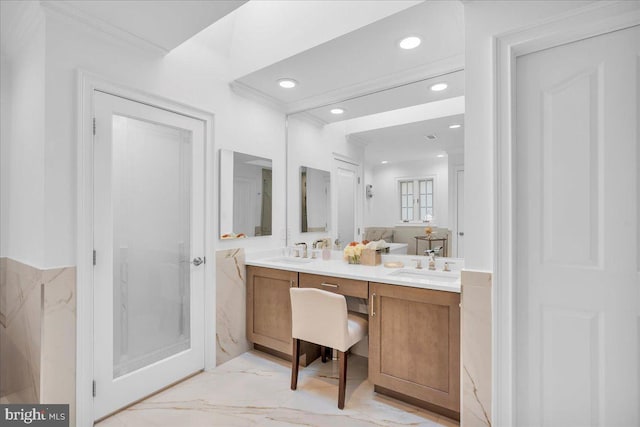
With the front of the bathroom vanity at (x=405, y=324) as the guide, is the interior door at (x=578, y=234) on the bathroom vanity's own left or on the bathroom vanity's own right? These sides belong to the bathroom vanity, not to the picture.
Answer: on the bathroom vanity's own left

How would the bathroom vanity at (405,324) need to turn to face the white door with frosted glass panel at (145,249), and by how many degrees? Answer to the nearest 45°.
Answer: approximately 45° to its right

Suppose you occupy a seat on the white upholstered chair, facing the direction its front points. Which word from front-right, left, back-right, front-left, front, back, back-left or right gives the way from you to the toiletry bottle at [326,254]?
front-left

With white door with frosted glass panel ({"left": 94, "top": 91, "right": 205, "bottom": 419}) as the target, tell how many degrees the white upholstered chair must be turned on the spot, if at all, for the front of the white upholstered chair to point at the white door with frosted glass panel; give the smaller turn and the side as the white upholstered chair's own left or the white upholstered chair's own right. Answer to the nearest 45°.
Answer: approximately 135° to the white upholstered chair's own left

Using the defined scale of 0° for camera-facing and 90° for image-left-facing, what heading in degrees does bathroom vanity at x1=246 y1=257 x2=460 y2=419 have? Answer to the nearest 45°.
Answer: approximately 45°

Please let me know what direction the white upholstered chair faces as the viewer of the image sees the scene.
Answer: facing away from the viewer and to the right of the viewer

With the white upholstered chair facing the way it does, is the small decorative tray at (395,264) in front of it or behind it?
in front

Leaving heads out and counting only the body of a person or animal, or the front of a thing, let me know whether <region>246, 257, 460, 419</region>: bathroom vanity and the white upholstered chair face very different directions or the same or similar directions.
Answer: very different directions
